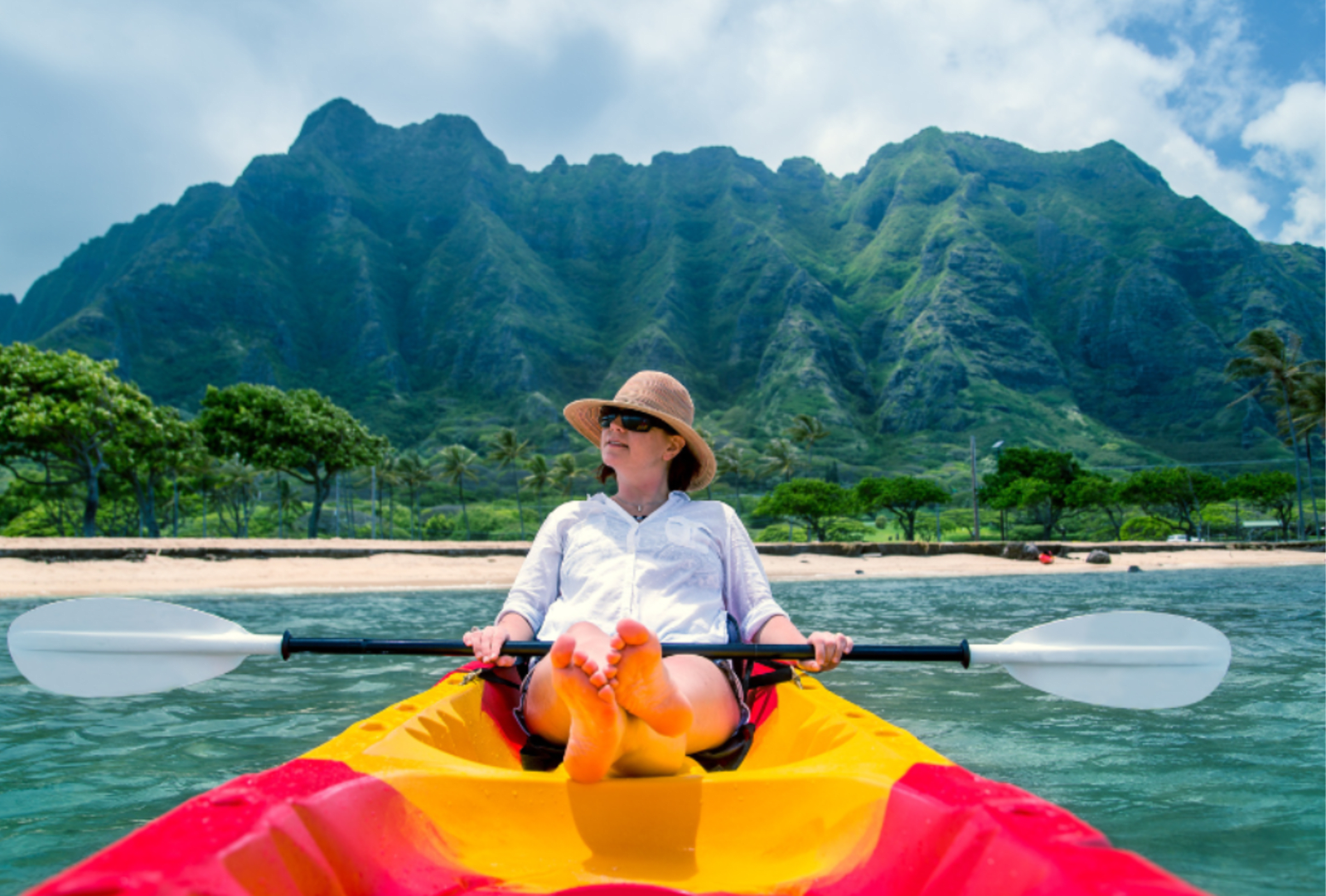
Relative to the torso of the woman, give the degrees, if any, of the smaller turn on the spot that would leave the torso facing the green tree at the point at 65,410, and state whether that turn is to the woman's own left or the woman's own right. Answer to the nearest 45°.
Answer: approximately 135° to the woman's own right

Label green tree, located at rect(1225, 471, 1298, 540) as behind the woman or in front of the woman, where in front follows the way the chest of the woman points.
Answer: behind

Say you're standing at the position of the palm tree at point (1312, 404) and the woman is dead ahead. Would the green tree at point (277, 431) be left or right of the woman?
right

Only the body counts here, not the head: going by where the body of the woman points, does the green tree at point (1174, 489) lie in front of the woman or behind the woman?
behind

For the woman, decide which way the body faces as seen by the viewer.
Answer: toward the camera
